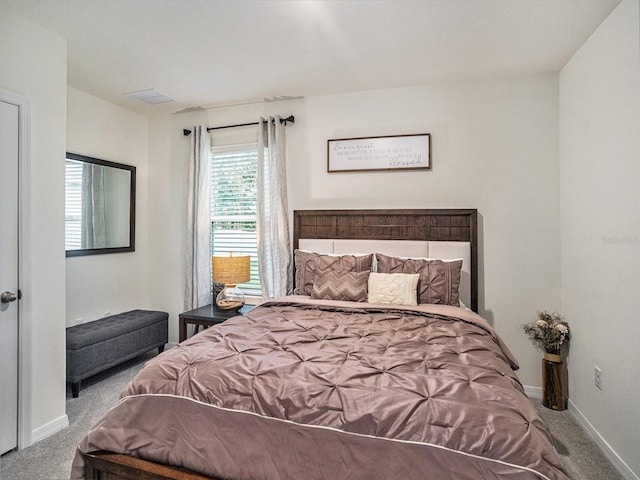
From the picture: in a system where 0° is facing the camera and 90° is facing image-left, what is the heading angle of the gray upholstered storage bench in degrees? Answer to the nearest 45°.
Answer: approximately 315°

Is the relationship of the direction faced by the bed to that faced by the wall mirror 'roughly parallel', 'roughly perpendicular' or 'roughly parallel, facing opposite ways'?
roughly perpendicular

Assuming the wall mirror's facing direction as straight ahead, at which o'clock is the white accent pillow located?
The white accent pillow is roughly at 12 o'clock from the wall mirror.

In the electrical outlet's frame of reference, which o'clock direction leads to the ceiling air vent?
The ceiling air vent is roughly at 1 o'clock from the electrical outlet.

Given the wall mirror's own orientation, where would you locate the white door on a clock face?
The white door is roughly at 2 o'clock from the wall mirror.

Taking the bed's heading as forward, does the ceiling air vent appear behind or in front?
behind

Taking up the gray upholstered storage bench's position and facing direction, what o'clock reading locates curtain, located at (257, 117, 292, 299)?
The curtain is roughly at 11 o'clock from the gray upholstered storage bench.

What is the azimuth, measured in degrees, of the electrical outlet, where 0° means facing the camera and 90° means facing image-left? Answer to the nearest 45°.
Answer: approximately 45°

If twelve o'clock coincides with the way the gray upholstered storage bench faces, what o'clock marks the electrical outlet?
The electrical outlet is roughly at 12 o'clock from the gray upholstered storage bench.

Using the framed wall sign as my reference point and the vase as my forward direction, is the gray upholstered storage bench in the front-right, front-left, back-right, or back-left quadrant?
back-right

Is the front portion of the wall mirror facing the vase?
yes

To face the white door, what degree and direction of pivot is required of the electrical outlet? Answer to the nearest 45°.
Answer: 0° — it already faces it

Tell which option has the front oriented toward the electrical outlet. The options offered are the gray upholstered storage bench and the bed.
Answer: the gray upholstered storage bench
